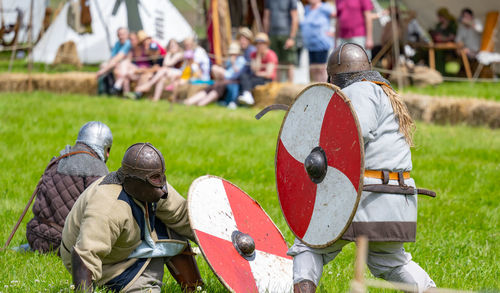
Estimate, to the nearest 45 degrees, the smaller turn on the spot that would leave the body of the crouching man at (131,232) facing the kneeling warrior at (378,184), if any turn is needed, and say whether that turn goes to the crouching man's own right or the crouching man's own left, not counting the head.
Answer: approximately 45° to the crouching man's own left

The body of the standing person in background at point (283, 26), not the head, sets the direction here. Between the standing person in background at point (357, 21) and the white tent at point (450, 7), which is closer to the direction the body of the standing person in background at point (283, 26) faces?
the standing person in background

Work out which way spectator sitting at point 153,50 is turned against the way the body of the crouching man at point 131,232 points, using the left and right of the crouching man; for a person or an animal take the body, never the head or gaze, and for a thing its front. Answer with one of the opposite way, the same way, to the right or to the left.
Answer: to the right

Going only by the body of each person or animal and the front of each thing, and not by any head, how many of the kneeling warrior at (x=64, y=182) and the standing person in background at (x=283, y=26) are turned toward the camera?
1

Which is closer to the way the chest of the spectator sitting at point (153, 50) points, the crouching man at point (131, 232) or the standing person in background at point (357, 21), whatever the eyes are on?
the crouching man

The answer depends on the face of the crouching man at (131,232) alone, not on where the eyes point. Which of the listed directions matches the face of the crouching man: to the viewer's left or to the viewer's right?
to the viewer's right

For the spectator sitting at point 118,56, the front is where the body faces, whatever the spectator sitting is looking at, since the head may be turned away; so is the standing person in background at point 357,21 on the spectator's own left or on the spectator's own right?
on the spectator's own left

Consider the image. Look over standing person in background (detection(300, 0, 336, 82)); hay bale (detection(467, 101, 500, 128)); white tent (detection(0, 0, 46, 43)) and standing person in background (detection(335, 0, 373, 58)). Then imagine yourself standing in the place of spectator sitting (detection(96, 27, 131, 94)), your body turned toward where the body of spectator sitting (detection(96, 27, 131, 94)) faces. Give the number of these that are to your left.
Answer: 3

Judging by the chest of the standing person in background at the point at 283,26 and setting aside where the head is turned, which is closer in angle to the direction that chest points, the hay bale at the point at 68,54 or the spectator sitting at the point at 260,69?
the spectator sitting

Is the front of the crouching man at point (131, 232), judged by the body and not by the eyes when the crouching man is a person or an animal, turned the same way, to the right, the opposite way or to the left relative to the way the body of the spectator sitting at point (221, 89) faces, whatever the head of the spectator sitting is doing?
to the left

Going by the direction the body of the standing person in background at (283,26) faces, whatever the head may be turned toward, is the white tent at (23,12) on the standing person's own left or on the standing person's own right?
on the standing person's own right

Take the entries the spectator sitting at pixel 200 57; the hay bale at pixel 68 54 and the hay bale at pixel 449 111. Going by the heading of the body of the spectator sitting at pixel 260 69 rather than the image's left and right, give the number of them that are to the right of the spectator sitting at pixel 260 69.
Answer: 2
